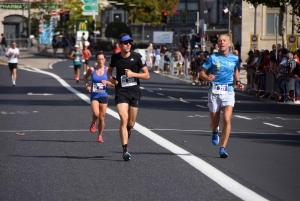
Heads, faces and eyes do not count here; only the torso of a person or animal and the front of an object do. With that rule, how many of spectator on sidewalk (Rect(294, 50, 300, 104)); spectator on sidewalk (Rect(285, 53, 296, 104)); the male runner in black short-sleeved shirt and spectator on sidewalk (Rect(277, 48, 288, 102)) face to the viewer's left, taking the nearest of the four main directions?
3

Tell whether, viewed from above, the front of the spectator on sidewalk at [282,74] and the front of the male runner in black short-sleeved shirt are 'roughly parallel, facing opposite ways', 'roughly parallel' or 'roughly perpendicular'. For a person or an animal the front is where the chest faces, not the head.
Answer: roughly perpendicular

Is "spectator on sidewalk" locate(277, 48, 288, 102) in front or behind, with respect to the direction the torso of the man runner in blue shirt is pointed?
behind

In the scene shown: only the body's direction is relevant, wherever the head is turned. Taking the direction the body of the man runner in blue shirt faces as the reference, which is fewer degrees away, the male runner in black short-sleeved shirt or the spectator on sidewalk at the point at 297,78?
the male runner in black short-sleeved shirt

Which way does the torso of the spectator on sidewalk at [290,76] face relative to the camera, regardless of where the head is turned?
to the viewer's left

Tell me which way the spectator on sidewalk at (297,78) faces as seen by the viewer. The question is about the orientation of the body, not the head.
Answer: to the viewer's left

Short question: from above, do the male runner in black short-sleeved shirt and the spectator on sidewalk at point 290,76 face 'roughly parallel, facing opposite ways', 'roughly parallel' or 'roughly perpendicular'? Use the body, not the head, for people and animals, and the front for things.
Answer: roughly perpendicular

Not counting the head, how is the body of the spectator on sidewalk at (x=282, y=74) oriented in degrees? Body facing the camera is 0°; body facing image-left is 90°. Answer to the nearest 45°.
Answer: approximately 90°

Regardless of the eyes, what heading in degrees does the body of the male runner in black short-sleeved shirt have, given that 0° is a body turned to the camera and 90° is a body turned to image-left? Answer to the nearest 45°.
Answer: approximately 0°

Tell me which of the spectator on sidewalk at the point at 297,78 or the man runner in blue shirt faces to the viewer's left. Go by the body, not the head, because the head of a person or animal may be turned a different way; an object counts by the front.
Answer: the spectator on sidewalk
